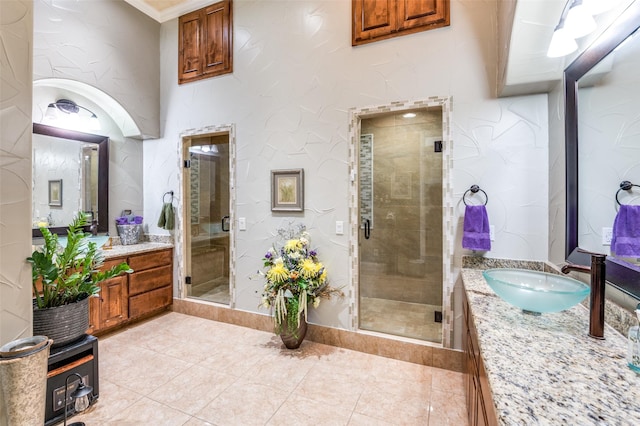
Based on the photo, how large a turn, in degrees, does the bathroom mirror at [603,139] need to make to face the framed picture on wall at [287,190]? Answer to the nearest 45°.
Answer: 0° — it already faces it

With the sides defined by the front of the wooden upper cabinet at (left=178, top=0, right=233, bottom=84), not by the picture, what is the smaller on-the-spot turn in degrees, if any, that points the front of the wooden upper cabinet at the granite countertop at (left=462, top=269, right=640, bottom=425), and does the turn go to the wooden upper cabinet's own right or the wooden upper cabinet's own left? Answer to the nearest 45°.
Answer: approximately 45° to the wooden upper cabinet's own left

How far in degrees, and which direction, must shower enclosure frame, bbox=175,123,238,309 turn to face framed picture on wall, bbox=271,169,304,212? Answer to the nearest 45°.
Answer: approximately 90° to its left

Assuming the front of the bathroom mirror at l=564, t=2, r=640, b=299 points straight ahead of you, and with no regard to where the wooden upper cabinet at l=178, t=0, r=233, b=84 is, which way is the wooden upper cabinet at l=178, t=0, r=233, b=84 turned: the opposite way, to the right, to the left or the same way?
to the left

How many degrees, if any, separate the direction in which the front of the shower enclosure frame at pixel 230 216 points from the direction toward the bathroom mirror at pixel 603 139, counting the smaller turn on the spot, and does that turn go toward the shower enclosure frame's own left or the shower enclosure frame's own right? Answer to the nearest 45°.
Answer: approximately 90° to the shower enclosure frame's own left

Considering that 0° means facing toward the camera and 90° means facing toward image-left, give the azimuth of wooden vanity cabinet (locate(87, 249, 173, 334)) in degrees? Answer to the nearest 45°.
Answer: approximately 315°

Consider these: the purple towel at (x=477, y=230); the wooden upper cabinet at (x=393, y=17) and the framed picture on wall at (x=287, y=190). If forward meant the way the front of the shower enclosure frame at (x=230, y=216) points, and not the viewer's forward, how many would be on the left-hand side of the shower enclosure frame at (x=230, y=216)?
3

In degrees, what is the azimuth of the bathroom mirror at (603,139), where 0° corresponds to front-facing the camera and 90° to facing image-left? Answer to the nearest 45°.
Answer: approximately 90°

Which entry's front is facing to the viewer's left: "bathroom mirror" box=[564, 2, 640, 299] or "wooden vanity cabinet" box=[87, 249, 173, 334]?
the bathroom mirror

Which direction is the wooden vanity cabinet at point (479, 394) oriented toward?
to the viewer's left

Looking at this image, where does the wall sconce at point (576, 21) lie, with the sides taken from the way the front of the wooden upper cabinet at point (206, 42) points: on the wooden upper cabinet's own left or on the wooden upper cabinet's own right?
on the wooden upper cabinet's own left

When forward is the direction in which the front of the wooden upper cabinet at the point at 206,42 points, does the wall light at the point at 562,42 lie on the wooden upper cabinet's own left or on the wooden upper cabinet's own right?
on the wooden upper cabinet's own left
